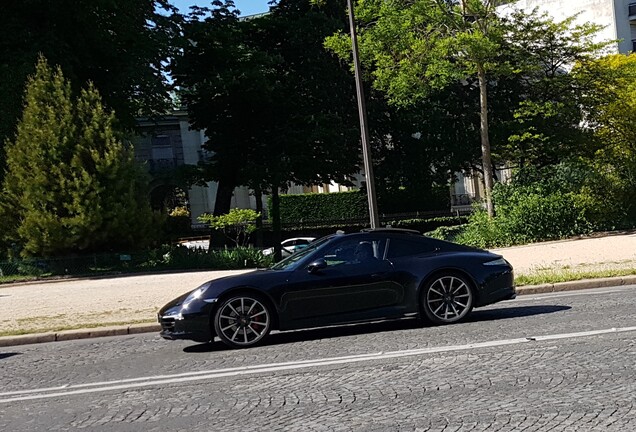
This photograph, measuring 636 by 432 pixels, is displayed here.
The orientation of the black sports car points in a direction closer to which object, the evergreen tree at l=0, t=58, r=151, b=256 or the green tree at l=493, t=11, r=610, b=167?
the evergreen tree

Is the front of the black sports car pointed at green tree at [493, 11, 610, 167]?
no

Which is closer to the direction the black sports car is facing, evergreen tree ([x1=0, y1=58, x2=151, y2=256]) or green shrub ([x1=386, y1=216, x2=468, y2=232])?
the evergreen tree

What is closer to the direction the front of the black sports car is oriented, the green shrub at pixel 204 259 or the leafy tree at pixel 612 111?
the green shrub

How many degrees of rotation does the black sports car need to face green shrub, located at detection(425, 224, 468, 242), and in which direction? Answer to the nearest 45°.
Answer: approximately 90° to its right

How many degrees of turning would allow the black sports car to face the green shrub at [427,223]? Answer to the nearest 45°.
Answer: approximately 90° to its right

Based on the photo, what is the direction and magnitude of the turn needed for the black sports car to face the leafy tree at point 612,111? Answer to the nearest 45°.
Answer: approximately 135° to its right

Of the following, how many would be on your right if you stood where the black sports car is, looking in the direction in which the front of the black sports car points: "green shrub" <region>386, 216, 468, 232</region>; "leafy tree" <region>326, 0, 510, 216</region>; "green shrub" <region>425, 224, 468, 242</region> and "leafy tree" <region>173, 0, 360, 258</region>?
4

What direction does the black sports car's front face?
to the viewer's left

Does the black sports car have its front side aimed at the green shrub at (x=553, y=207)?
no

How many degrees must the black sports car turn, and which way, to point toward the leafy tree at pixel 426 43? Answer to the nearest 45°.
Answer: approximately 90° to its right

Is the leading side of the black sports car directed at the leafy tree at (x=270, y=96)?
no

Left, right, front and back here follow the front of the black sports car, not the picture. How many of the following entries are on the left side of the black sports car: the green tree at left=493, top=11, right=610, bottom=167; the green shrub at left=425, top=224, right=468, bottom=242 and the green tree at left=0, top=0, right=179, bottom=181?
0

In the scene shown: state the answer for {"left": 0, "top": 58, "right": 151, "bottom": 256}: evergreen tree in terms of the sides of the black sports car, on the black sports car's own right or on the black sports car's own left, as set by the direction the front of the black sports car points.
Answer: on the black sports car's own right
